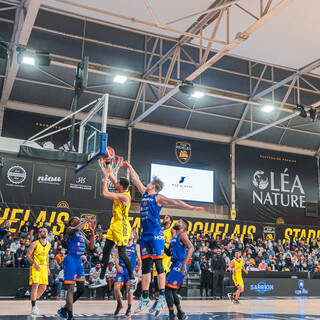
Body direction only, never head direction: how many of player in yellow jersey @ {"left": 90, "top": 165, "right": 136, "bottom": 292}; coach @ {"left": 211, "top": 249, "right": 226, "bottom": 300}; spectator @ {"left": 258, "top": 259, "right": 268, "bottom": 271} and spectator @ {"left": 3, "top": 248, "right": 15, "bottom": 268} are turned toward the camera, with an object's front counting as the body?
3

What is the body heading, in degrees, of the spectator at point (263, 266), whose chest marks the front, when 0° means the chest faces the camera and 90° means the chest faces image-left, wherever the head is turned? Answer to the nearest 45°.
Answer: approximately 0°

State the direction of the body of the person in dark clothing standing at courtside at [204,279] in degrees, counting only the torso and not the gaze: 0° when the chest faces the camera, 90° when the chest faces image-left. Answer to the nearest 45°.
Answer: approximately 0°
